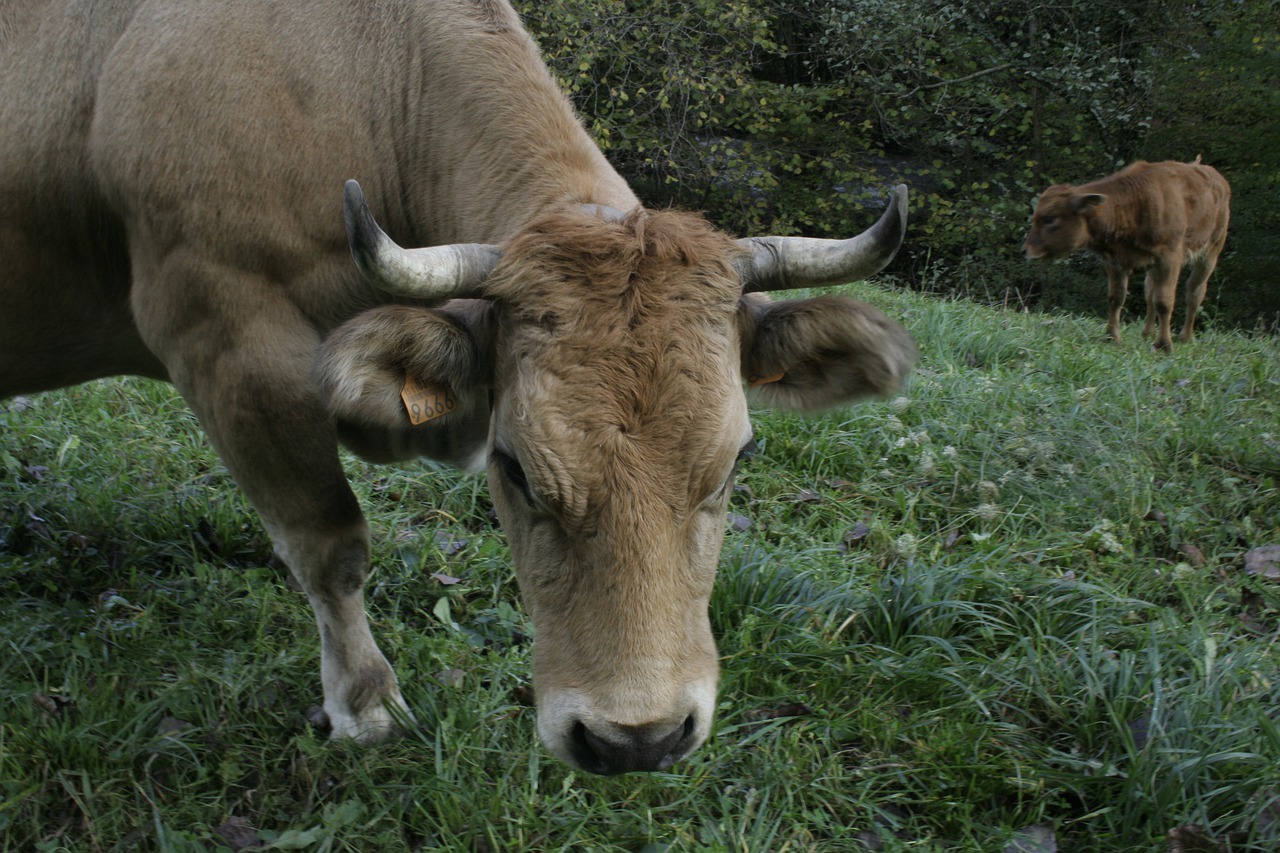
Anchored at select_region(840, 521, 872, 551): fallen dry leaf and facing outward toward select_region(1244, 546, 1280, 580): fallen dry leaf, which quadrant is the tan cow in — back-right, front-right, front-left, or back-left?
back-right

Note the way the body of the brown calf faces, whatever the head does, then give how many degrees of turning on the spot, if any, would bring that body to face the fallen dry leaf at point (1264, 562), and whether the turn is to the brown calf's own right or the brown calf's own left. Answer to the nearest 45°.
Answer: approximately 45° to the brown calf's own left

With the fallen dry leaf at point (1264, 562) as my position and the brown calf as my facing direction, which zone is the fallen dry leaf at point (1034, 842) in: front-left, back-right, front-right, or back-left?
back-left

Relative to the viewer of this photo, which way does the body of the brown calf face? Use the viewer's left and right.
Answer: facing the viewer and to the left of the viewer

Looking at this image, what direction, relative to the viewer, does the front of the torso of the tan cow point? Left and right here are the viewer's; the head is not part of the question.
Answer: facing the viewer and to the right of the viewer

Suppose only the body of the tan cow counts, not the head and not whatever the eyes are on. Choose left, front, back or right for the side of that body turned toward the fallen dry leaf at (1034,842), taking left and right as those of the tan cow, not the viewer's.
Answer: front

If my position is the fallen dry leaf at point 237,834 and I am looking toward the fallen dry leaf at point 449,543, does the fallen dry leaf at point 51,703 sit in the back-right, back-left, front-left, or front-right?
front-left

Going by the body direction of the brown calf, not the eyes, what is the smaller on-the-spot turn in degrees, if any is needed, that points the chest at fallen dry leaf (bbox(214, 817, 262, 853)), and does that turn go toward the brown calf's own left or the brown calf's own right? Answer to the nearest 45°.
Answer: approximately 45° to the brown calf's own left

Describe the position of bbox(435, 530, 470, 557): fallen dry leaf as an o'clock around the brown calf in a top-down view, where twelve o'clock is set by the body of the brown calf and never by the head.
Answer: The fallen dry leaf is roughly at 11 o'clock from the brown calf.

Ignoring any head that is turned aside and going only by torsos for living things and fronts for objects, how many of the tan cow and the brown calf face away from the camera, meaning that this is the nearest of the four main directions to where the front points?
0

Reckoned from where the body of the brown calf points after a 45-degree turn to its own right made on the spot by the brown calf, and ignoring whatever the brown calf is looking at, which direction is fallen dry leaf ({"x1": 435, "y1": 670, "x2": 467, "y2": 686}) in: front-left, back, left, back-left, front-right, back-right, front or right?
left
